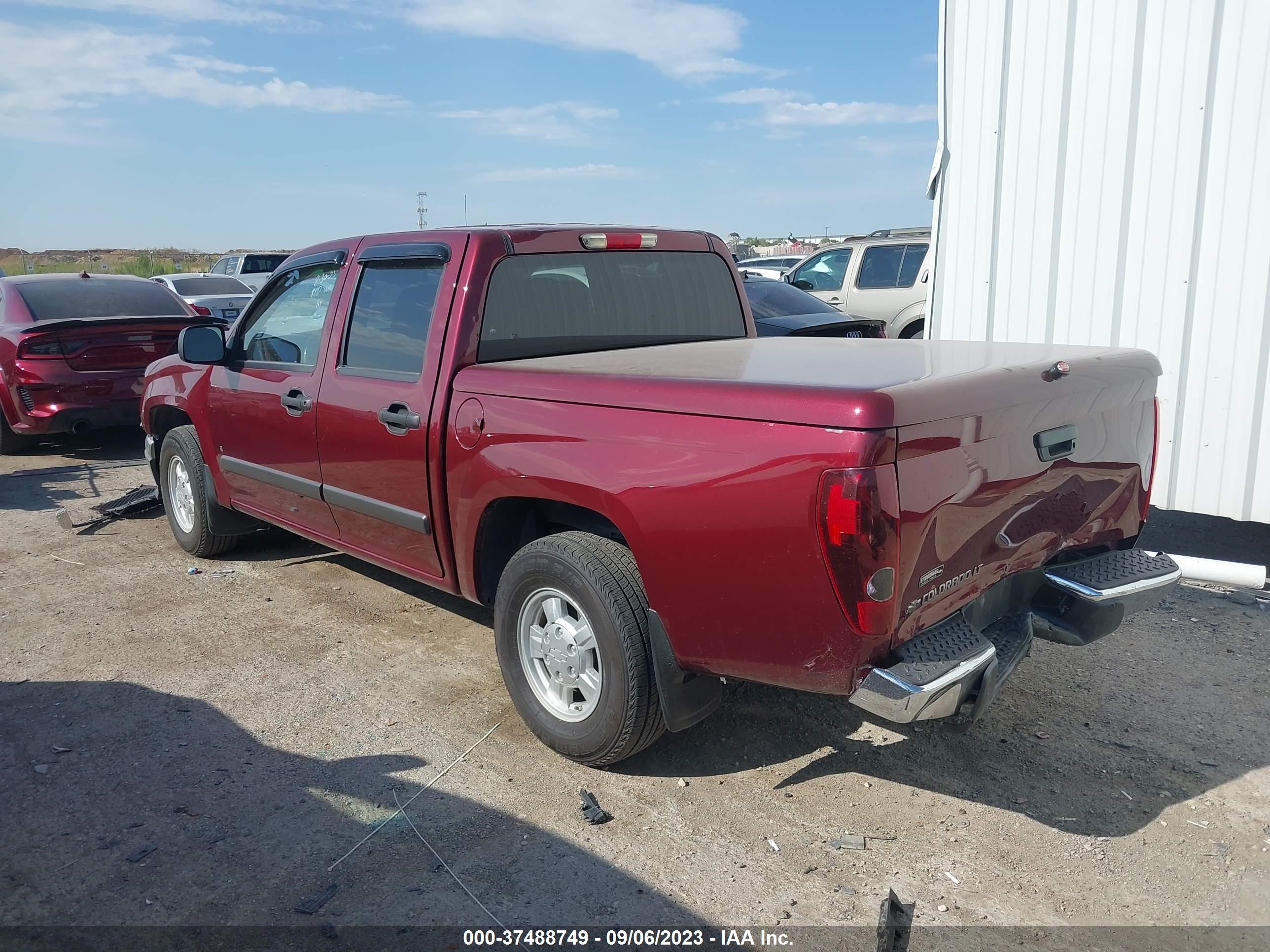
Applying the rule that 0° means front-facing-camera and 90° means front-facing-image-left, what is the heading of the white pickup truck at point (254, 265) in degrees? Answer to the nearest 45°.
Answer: approximately 135°

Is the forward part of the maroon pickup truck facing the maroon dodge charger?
yes

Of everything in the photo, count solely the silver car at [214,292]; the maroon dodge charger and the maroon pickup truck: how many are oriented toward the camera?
0

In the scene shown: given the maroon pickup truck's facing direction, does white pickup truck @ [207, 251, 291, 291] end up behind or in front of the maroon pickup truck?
in front

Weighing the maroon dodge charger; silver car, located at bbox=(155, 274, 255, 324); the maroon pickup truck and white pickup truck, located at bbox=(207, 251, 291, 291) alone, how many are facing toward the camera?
0

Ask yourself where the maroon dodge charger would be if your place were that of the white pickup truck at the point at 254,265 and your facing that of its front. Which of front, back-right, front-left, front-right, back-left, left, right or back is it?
back-left

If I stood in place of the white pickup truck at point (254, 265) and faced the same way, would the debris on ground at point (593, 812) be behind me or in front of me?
behind

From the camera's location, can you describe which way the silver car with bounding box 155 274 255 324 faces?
facing away from the viewer and to the left of the viewer

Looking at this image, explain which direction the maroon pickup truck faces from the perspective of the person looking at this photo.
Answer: facing away from the viewer and to the left of the viewer

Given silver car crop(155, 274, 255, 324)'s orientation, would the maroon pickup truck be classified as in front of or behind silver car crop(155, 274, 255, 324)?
behind

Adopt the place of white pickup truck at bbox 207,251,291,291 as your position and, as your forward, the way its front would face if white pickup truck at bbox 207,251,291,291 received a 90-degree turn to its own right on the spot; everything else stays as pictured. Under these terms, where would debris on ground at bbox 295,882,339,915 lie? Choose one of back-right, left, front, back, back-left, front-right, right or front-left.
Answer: back-right

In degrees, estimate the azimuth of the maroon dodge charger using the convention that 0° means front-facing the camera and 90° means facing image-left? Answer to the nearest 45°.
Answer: approximately 135°

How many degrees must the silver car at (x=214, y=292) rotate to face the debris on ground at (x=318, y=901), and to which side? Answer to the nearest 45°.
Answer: approximately 135° to its left

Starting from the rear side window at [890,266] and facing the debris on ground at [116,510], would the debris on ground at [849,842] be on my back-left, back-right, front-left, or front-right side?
front-left

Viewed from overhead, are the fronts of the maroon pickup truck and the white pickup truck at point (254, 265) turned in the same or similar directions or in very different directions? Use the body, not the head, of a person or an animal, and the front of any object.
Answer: same or similar directions

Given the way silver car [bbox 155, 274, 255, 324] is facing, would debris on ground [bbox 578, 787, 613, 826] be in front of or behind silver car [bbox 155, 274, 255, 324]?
behind
